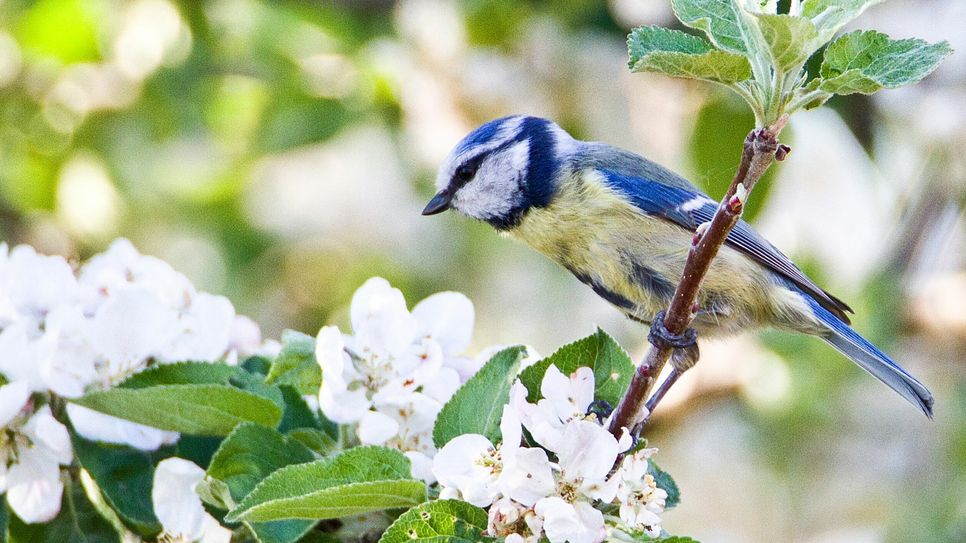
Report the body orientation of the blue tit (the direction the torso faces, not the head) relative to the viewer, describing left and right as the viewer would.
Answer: facing to the left of the viewer

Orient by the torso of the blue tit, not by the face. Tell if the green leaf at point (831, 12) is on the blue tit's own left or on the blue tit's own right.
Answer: on the blue tit's own left

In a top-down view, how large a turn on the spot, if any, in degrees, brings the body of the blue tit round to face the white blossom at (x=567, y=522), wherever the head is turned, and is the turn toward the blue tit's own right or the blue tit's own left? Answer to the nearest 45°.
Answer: approximately 90° to the blue tit's own left

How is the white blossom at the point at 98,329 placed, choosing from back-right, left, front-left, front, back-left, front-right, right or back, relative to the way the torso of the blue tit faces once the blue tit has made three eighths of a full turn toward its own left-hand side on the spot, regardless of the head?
right

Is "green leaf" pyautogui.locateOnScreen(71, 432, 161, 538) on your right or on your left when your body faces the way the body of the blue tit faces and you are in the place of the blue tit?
on your left

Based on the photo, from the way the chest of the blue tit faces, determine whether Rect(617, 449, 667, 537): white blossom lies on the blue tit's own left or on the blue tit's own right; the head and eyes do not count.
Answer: on the blue tit's own left

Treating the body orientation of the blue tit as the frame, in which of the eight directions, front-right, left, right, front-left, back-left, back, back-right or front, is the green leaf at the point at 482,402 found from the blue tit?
front

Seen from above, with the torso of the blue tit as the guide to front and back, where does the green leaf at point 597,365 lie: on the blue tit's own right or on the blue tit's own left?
on the blue tit's own left
